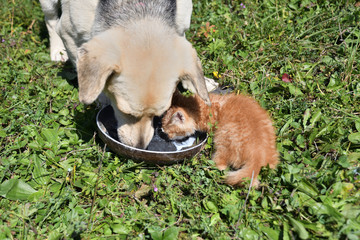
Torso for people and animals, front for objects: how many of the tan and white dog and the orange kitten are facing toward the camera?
1

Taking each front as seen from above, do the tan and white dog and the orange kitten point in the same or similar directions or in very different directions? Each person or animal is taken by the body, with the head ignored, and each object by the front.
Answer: very different directions

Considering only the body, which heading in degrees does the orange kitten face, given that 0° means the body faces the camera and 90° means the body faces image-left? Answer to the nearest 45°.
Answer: approximately 135°

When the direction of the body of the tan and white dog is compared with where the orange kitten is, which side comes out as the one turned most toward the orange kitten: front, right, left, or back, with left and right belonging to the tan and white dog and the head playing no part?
left

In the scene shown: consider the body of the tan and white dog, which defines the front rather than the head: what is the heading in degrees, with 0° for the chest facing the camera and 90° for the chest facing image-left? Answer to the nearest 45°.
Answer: approximately 0°
